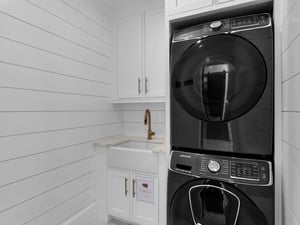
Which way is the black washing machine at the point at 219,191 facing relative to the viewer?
toward the camera

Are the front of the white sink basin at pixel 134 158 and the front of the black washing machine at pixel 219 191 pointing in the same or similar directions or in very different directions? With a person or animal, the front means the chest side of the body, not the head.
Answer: same or similar directions

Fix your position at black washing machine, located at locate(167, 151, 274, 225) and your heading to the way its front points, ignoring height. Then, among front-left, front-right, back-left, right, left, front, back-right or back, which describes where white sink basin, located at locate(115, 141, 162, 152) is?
back-right

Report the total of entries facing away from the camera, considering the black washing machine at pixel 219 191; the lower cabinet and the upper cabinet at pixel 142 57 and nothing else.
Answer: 0

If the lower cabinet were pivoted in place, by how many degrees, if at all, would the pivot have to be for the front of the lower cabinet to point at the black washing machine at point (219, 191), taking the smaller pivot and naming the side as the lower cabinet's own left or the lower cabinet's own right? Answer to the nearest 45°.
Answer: approximately 90° to the lower cabinet's own left

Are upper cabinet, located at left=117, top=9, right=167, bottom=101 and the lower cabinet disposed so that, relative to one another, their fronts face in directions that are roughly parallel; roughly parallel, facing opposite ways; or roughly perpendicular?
roughly parallel

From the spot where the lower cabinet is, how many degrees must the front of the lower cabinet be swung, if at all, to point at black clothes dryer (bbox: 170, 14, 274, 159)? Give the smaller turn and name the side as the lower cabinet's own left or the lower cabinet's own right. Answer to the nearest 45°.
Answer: approximately 90° to the lower cabinet's own left

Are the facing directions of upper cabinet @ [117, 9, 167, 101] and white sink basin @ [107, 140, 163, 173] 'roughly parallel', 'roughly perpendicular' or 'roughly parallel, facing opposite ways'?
roughly parallel

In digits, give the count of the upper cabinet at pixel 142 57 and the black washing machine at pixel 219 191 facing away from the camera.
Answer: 0

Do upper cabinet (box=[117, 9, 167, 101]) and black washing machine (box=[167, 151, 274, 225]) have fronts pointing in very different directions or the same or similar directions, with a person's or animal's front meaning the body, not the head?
same or similar directions

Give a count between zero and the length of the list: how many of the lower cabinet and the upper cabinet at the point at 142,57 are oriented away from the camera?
0

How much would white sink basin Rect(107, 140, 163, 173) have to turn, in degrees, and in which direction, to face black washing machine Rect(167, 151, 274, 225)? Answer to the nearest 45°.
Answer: approximately 90° to its left

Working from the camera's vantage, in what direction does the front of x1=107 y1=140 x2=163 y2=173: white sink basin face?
facing the viewer and to the left of the viewer
